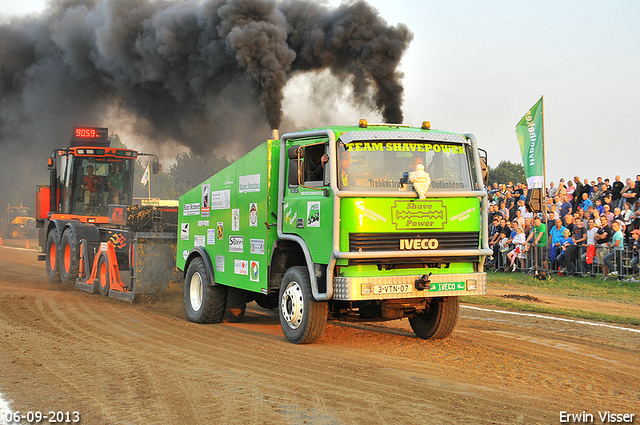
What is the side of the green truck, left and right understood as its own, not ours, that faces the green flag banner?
left

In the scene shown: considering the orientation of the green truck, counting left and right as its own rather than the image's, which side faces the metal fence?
left

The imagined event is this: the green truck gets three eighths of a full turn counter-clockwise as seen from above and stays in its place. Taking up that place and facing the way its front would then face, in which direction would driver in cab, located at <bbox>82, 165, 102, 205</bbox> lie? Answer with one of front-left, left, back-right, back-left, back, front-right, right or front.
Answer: front-left

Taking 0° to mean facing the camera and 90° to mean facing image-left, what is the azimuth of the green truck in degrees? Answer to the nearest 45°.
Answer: approximately 315°
